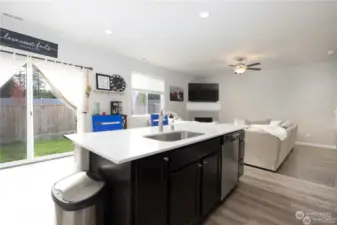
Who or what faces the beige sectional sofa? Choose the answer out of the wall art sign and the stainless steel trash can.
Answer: the wall art sign

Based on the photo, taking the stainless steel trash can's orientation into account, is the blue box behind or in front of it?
behind

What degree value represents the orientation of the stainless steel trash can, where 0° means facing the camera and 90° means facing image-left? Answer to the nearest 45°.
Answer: approximately 45°

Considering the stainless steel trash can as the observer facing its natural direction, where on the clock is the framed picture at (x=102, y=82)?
The framed picture is roughly at 5 o'clock from the stainless steel trash can.

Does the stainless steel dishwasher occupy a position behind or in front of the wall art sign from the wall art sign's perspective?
in front

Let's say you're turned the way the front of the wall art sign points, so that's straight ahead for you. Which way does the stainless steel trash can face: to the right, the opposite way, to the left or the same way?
to the right

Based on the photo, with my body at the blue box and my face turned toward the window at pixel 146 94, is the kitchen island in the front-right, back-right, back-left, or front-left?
back-right

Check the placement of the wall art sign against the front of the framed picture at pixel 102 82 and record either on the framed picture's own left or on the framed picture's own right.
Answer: on the framed picture's own right

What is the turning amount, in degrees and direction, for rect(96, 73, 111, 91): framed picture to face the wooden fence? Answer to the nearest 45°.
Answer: approximately 135° to its right

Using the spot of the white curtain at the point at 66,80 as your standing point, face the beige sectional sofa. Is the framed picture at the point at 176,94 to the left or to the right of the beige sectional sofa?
left

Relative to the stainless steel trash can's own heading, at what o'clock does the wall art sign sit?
The wall art sign is roughly at 4 o'clock from the stainless steel trash can.

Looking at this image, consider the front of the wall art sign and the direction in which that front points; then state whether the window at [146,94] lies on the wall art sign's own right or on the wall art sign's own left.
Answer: on the wall art sign's own left

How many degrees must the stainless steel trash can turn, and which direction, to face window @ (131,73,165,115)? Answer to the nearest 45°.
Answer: approximately 180°

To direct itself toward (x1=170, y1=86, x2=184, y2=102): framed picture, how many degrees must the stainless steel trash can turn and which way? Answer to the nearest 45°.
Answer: approximately 180°

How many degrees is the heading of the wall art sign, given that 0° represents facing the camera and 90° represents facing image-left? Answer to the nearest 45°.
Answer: approximately 315°
